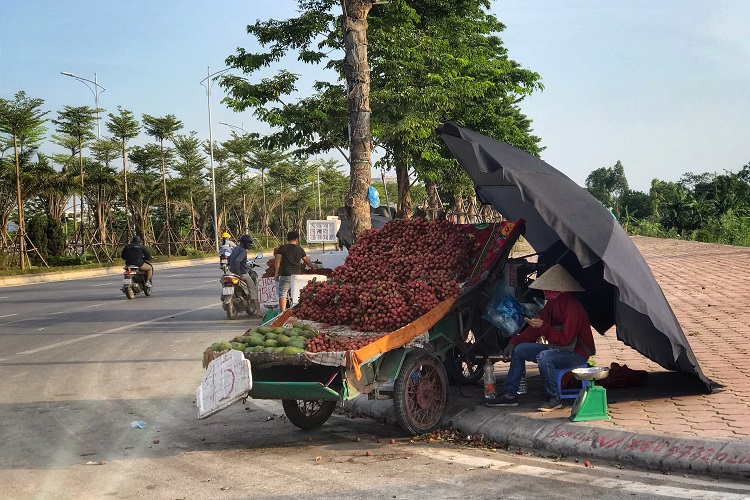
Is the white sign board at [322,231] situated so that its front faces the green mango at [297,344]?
yes

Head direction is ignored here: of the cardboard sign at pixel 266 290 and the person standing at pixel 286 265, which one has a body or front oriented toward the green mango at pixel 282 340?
the cardboard sign

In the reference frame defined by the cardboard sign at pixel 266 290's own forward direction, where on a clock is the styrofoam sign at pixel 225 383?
the styrofoam sign at pixel 225 383 is roughly at 12 o'clock from the cardboard sign at pixel 266 290.

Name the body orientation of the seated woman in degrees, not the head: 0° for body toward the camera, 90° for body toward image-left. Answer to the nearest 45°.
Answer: approximately 45°

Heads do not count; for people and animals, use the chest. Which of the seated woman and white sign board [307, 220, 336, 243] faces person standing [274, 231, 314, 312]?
the white sign board

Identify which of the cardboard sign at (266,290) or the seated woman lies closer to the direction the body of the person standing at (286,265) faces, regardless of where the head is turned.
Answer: the cardboard sign

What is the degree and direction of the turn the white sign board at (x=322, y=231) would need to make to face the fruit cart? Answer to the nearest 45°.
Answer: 0° — it already faces it

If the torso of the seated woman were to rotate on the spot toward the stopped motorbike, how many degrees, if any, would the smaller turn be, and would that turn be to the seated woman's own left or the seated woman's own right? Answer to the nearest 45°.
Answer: approximately 90° to the seated woman's own right

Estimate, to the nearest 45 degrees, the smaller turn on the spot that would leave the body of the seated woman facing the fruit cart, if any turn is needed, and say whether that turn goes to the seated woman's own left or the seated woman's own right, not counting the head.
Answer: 0° — they already face it

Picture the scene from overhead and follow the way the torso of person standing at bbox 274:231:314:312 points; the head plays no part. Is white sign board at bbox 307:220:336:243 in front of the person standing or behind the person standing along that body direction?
in front

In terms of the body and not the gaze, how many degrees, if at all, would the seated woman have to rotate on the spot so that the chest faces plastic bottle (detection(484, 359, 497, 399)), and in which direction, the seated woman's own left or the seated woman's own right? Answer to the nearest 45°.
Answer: approximately 45° to the seated woman's own right
